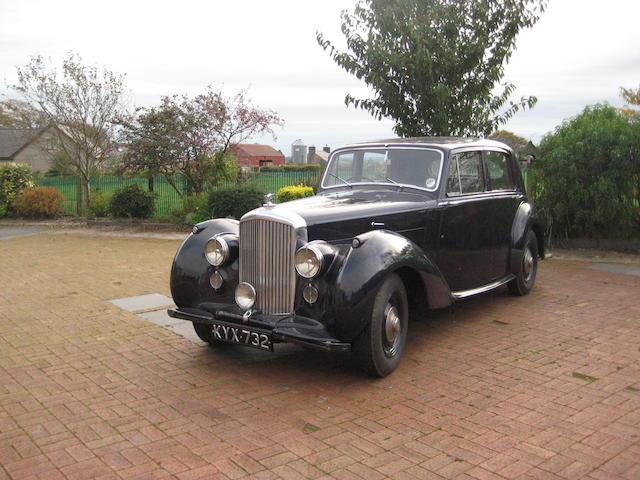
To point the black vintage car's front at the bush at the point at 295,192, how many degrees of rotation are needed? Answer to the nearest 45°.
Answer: approximately 135° to its right

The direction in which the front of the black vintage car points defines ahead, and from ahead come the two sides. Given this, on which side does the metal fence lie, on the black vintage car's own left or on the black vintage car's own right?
on the black vintage car's own right

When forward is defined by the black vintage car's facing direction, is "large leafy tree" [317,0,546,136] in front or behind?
behind

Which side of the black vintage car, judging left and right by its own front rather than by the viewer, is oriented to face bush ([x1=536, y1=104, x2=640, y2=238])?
back

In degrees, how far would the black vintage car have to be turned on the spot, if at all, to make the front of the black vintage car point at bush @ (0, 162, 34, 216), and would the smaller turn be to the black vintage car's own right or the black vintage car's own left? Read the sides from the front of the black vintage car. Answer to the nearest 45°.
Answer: approximately 90° to the black vintage car's own right

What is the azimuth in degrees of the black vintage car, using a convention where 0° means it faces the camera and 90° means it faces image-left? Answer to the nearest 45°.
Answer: approximately 45°

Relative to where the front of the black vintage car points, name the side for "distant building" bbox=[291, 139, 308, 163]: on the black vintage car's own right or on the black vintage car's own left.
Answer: on the black vintage car's own right
